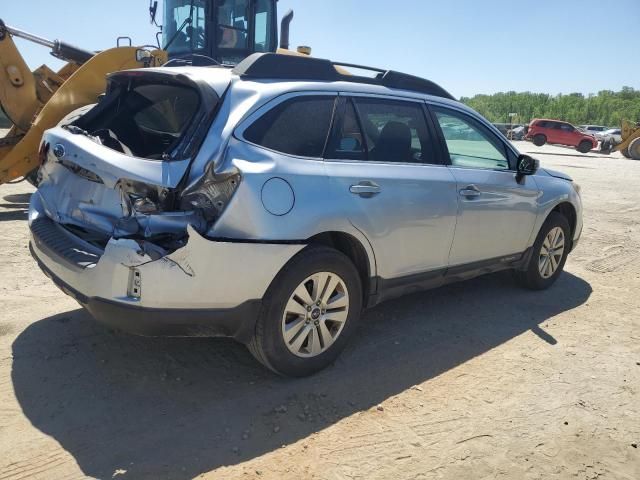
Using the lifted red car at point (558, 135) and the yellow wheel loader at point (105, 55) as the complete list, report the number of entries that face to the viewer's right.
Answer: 1

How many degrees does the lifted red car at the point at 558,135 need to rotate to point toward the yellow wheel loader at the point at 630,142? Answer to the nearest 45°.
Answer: approximately 45° to its right

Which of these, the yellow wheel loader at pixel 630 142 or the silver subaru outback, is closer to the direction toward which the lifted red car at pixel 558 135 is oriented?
the yellow wheel loader

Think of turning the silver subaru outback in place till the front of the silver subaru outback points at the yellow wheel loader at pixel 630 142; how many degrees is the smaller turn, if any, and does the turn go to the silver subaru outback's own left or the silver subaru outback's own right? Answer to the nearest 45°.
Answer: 0° — it already faces it

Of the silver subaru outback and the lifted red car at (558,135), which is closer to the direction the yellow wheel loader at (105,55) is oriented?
the silver subaru outback

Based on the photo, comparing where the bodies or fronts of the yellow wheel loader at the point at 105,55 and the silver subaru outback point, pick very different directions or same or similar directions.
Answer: very different directions

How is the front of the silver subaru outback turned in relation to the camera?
facing away from the viewer and to the right of the viewer

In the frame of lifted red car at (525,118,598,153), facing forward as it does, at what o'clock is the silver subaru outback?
The silver subaru outback is roughly at 3 o'clock from the lifted red car.

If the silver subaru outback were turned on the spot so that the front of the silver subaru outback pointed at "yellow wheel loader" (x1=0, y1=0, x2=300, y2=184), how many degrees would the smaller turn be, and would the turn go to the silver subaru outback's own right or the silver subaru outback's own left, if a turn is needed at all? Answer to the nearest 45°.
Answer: approximately 90° to the silver subaru outback's own left

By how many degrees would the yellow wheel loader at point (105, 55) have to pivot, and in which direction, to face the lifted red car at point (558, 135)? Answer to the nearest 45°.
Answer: approximately 180°

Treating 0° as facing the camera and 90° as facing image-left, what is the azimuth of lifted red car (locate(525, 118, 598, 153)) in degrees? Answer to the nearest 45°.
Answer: approximately 270°

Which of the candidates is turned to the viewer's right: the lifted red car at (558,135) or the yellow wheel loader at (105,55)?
the lifted red car
